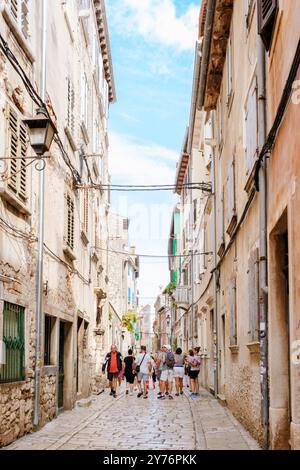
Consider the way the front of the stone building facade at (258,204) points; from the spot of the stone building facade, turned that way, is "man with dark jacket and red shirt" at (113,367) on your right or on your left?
on your right

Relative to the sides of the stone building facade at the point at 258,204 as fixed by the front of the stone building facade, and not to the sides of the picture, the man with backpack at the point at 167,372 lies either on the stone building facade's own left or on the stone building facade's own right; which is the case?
on the stone building facade's own right

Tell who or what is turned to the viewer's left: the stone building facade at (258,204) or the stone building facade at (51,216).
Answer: the stone building facade at (258,204)

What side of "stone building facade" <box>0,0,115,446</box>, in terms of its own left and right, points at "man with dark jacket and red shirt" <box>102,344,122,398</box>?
left

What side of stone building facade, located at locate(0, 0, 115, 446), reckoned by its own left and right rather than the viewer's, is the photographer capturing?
right

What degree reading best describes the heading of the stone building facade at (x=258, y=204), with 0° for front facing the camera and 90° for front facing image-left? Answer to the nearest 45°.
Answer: approximately 90°

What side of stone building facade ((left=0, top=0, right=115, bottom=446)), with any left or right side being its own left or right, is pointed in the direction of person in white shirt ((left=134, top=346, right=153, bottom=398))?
left

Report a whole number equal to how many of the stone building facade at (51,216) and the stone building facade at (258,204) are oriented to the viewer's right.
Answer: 1

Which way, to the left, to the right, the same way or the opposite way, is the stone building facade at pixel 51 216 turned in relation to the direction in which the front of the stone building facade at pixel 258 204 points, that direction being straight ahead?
the opposite way
